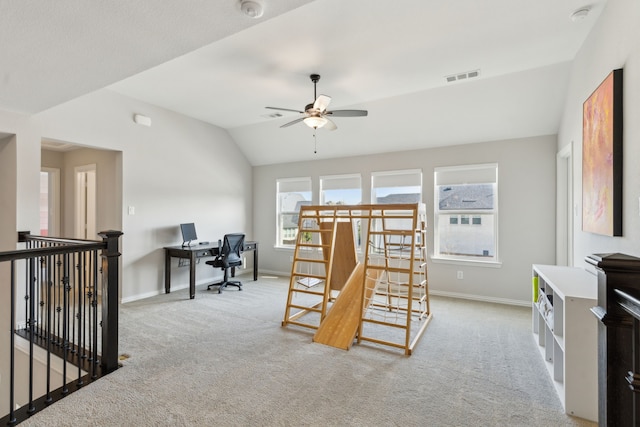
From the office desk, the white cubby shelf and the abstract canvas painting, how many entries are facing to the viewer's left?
2

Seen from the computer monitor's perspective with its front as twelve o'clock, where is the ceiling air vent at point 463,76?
The ceiling air vent is roughly at 12 o'clock from the computer monitor.

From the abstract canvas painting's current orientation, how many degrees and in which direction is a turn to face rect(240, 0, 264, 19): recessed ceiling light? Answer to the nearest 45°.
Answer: approximately 45° to its left

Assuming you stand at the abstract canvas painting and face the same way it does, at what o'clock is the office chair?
The office chair is roughly at 12 o'clock from the abstract canvas painting.

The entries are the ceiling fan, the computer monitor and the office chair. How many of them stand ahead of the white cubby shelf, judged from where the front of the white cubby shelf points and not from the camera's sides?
3

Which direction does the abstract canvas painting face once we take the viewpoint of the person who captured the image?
facing to the left of the viewer

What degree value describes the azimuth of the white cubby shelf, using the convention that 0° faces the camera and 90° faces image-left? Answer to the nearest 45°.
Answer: approximately 90°

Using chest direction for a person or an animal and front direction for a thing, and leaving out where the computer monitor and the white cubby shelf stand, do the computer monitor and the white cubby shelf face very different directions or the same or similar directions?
very different directions
